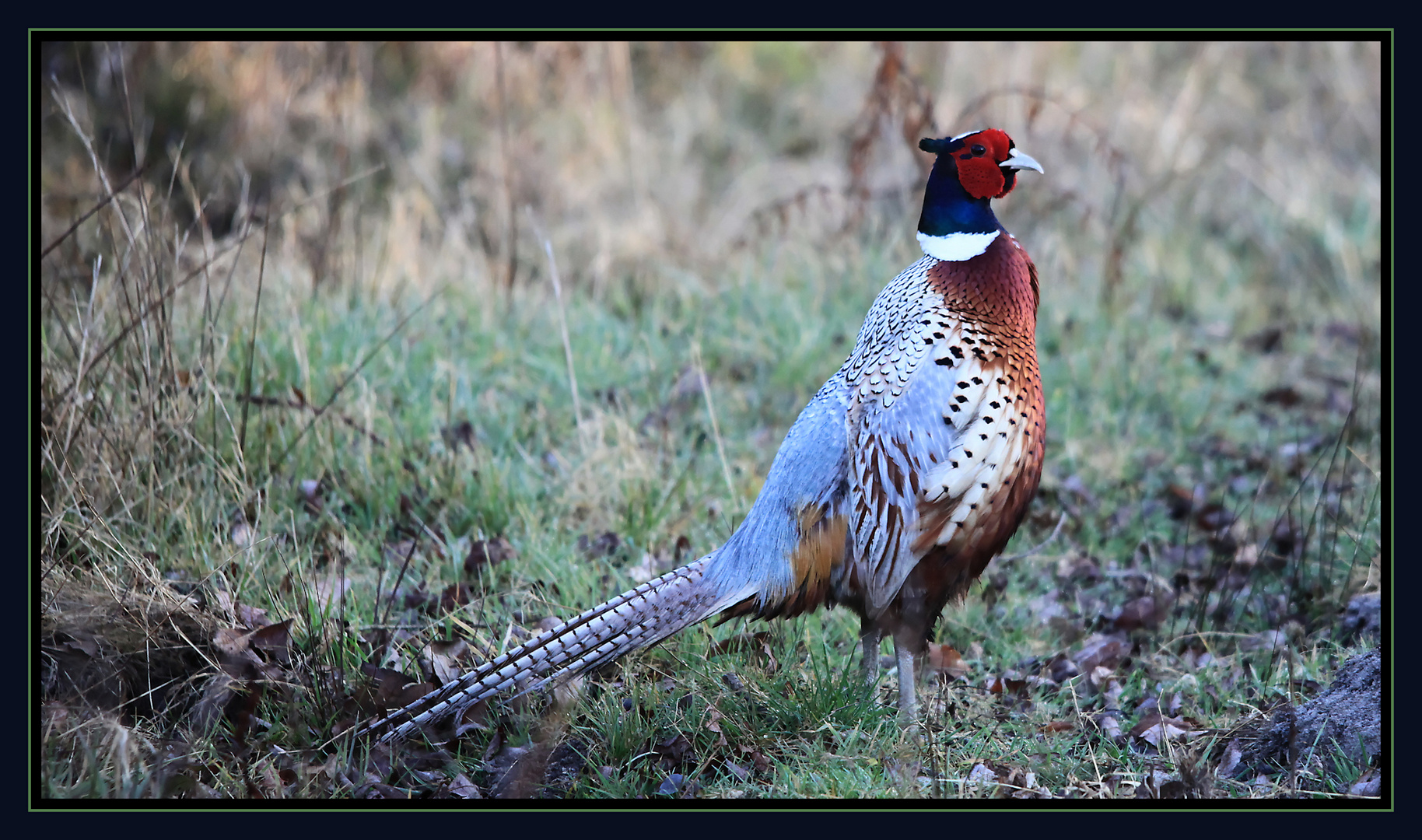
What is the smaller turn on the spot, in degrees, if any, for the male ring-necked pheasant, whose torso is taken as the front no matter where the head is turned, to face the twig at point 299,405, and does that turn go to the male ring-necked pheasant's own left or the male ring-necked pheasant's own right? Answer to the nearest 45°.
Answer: approximately 135° to the male ring-necked pheasant's own left

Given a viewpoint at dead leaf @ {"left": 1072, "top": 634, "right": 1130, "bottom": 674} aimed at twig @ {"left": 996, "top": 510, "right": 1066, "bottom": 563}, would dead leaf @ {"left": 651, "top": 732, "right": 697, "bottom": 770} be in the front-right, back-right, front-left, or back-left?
back-left

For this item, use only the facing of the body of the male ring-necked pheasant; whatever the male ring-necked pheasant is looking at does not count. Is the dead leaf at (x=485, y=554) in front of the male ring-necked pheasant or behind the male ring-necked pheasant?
behind

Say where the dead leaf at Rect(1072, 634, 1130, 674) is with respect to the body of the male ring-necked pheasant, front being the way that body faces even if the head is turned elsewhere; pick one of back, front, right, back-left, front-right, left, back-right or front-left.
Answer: front-left

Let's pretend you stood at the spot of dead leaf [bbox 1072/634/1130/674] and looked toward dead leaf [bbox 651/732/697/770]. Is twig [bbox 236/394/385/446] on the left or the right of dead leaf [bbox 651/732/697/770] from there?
right

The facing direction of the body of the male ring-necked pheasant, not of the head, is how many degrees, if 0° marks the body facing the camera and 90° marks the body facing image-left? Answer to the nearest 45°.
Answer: approximately 270°

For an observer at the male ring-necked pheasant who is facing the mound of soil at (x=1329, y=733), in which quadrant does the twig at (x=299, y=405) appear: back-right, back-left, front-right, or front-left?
back-left

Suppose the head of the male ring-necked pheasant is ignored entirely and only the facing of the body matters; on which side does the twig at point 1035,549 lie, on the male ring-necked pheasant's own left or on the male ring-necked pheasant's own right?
on the male ring-necked pheasant's own left
